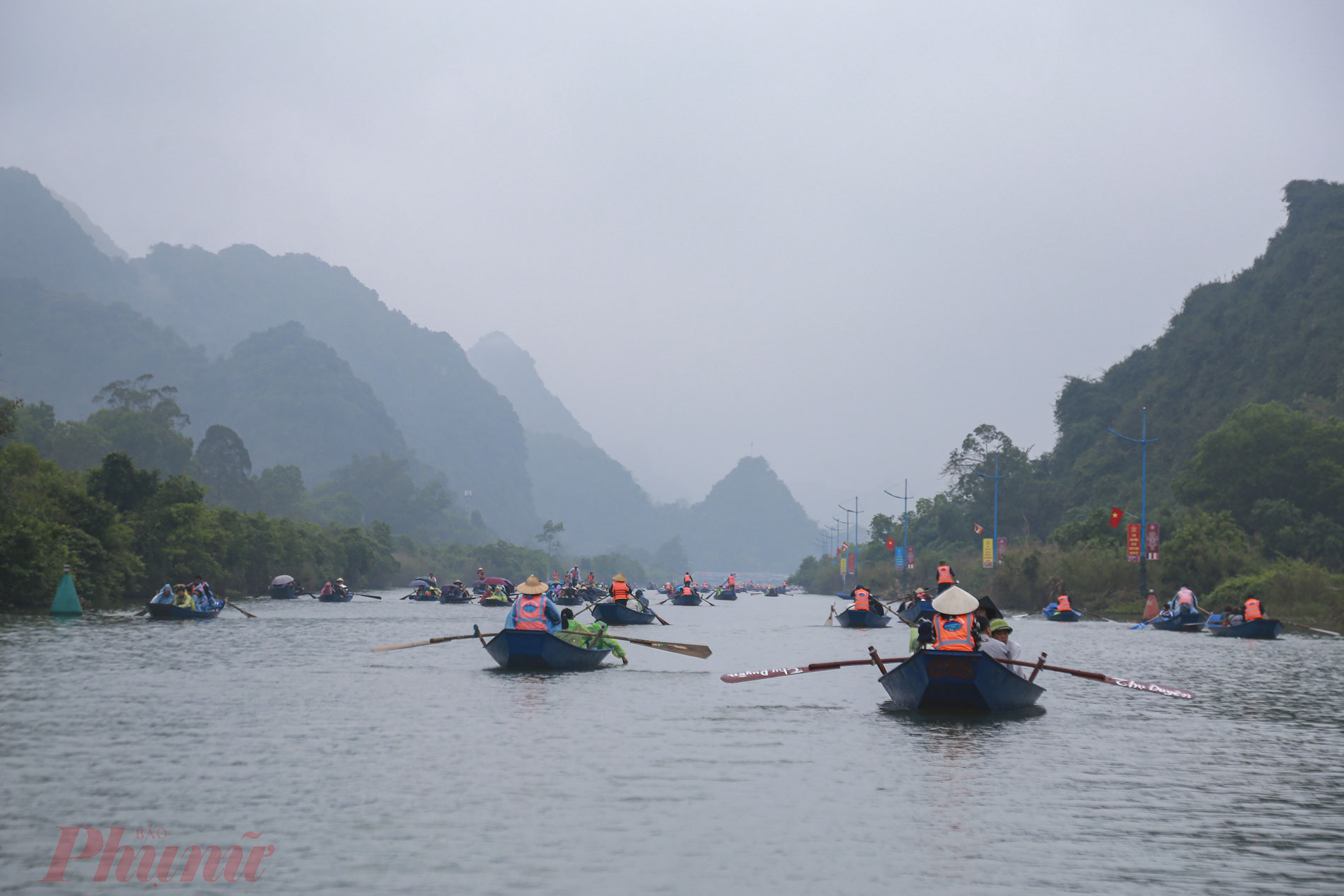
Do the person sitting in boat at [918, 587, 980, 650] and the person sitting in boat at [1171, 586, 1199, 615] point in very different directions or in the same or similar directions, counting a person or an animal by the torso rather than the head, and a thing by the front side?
same or similar directions

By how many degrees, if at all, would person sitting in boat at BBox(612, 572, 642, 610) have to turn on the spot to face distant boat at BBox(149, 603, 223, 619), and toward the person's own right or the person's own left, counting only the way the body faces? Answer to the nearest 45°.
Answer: approximately 90° to the person's own left

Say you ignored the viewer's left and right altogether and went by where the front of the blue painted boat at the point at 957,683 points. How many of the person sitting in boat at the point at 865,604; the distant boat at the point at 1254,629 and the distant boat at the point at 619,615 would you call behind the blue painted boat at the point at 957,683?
0

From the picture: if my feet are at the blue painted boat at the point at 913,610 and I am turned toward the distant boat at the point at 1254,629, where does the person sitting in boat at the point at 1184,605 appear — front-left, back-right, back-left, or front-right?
front-left

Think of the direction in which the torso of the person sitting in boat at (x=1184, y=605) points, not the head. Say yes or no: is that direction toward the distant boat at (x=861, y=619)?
no

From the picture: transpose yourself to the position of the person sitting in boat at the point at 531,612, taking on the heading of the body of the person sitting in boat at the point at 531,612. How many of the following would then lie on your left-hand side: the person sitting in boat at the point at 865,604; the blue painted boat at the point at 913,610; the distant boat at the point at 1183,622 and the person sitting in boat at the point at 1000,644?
0

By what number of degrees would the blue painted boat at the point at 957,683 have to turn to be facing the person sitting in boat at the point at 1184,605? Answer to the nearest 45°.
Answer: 0° — it already faces them

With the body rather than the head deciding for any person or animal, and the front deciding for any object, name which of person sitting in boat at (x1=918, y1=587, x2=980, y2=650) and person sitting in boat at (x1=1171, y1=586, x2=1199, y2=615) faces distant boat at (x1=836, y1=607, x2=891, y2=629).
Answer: person sitting in boat at (x1=918, y1=587, x2=980, y2=650)

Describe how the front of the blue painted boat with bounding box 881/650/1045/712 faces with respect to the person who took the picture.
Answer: facing away from the viewer

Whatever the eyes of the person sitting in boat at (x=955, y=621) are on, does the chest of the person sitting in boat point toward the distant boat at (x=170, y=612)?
no

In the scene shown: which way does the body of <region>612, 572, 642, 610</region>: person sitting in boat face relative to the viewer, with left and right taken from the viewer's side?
facing away from the viewer

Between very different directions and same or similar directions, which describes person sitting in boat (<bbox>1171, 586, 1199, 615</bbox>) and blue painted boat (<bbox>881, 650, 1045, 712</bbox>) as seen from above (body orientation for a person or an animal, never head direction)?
same or similar directions

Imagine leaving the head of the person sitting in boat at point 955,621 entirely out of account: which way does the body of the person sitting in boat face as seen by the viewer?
away from the camera

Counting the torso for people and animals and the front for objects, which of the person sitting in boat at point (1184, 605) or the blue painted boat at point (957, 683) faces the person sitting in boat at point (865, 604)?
the blue painted boat

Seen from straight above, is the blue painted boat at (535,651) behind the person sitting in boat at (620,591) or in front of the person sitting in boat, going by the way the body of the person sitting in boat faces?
behind

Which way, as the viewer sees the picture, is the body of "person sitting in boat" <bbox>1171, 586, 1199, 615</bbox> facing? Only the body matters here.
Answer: away from the camera

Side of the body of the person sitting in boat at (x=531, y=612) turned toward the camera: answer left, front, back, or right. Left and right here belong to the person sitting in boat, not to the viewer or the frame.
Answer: back
